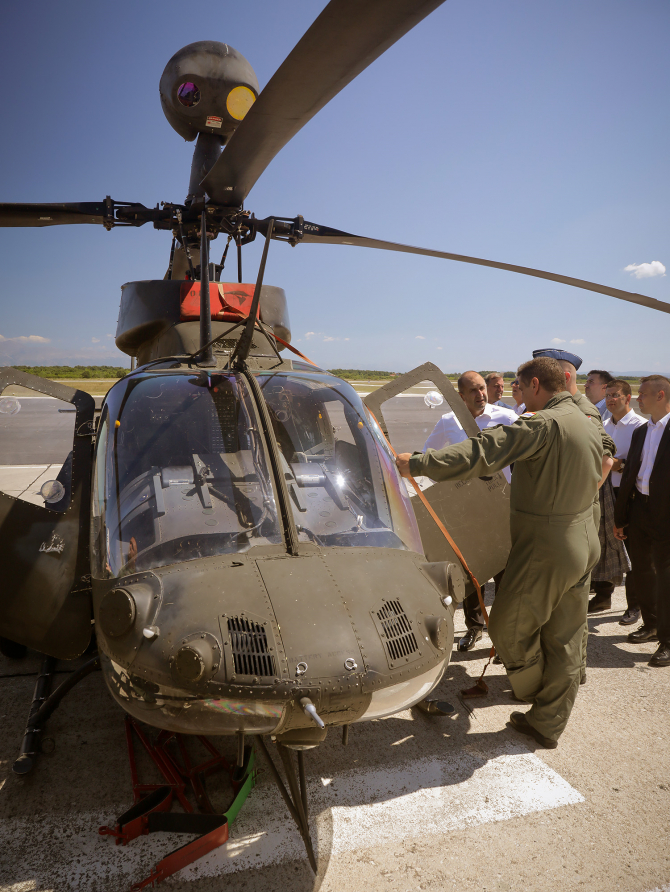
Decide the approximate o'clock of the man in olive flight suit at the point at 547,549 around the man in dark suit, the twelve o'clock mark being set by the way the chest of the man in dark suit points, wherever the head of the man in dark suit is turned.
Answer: The man in olive flight suit is roughly at 11 o'clock from the man in dark suit.

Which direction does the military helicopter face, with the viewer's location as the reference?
facing the viewer

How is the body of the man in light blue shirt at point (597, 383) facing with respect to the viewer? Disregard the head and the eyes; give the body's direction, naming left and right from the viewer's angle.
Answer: facing to the left of the viewer

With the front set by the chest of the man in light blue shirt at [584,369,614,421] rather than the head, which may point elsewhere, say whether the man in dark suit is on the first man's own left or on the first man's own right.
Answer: on the first man's own left

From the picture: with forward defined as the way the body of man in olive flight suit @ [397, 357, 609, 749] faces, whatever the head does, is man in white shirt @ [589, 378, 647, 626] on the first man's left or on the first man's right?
on the first man's right

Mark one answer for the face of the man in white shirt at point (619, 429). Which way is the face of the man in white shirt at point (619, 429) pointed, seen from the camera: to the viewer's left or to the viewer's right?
to the viewer's left

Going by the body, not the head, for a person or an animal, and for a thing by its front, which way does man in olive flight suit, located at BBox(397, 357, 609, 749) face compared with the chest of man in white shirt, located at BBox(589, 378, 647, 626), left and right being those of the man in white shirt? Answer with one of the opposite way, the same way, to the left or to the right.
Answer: to the right

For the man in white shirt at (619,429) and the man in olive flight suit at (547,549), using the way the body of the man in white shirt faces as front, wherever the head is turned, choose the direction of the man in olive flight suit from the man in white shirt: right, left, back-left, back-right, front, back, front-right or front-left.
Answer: front-left

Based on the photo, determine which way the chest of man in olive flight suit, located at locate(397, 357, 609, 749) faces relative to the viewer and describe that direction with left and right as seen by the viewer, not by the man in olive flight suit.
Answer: facing away from the viewer and to the left of the viewer

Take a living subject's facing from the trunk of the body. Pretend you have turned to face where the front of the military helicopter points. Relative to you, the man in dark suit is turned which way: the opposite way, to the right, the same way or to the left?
to the right

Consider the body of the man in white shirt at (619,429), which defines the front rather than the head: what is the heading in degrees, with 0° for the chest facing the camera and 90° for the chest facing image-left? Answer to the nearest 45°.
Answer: approximately 45°

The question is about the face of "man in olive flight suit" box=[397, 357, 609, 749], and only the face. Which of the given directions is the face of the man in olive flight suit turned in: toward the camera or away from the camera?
away from the camera
